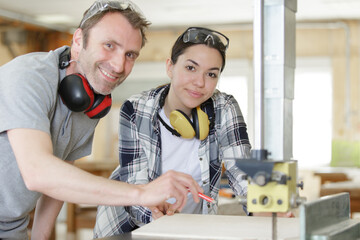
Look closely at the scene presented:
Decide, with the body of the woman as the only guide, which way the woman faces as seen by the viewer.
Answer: toward the camera

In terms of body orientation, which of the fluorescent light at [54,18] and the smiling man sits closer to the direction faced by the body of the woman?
the smiling man

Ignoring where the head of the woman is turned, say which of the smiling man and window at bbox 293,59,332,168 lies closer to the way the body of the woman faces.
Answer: the smiling man

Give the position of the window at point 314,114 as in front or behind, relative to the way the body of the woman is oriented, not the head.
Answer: behind

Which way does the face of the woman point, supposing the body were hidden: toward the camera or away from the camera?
toward the camera

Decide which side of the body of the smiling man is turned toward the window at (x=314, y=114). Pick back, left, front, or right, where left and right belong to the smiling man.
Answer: left

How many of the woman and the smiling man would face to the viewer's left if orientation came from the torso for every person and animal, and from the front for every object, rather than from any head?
0

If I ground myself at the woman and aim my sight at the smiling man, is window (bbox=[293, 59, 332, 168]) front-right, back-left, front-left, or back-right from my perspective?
back-right

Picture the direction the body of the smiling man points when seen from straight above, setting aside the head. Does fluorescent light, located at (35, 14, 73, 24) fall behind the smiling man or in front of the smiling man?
behind

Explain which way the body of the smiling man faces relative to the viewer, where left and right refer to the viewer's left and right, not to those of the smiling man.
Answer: facing the viewer and to the right of the viewer

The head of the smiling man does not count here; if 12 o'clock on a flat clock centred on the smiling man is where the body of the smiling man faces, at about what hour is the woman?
The woman is roughly at 9 o'clock from the smiling man.

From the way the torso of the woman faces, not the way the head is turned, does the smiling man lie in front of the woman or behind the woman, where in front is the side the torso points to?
in front
